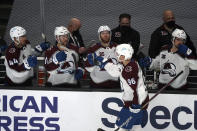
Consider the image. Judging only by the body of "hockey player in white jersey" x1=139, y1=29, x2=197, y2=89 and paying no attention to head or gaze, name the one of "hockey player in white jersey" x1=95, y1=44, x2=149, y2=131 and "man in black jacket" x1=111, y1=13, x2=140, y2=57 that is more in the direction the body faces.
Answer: the hockey player in white jersey

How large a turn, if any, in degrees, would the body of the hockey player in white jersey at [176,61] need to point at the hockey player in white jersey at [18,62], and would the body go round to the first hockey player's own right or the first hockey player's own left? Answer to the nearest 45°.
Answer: approximately 90° to the first hockey player's own right

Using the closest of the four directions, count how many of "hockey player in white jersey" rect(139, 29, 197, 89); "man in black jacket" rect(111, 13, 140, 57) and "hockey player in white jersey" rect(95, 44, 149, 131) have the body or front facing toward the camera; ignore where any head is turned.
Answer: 2

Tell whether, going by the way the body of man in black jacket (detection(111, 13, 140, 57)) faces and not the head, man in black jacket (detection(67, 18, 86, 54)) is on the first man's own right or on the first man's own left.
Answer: on the first man's own right

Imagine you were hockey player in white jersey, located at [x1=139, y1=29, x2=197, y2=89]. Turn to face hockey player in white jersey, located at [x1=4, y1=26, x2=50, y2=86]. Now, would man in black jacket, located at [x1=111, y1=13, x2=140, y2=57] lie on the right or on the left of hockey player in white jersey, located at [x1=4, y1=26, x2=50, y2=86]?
right

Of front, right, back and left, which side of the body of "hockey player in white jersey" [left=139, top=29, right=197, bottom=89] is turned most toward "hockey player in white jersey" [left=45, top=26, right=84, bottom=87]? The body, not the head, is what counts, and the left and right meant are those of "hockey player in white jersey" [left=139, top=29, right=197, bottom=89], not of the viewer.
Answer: right

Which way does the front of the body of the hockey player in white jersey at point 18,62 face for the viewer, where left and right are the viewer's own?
facing the viewer and to the right of the viewer
